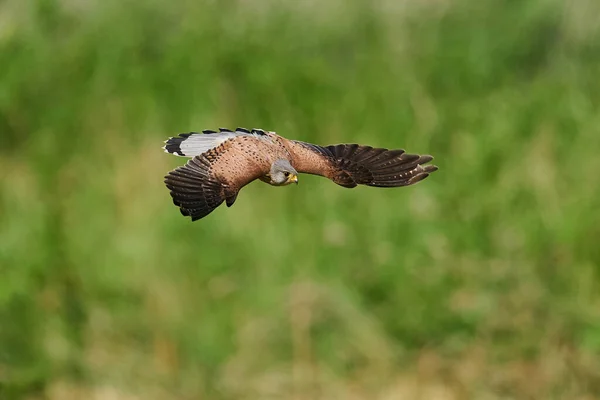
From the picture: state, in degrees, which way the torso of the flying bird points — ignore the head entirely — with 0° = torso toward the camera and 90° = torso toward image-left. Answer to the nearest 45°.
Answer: approximately 315°
